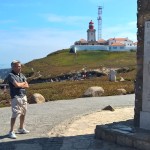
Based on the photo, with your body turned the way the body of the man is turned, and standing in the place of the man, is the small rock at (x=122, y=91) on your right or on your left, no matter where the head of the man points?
on your left

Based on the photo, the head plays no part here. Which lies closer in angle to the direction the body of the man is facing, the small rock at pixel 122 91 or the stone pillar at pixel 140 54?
the stone pillar

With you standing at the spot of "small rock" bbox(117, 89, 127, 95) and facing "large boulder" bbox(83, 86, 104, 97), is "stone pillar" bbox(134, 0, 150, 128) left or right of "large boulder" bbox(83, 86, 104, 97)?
left

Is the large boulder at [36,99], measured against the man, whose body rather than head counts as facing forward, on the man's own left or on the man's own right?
on the man's own left

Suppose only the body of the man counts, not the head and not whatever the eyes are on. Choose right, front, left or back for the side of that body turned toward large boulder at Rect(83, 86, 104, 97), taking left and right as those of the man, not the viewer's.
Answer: left

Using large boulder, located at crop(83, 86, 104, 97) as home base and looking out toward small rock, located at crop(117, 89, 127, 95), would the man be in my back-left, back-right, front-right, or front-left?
back-right

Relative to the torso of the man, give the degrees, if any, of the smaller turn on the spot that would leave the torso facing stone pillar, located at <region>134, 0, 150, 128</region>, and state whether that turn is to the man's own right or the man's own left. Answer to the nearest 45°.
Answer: approximately 45° to the man's own left

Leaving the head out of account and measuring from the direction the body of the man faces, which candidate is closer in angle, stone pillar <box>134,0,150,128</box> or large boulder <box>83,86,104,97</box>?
the stone pillar

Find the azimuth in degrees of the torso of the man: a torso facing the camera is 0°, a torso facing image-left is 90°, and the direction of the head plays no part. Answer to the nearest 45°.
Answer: approximately 315°
